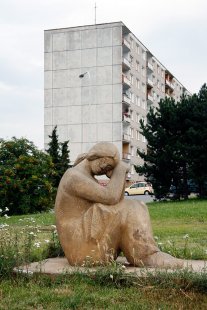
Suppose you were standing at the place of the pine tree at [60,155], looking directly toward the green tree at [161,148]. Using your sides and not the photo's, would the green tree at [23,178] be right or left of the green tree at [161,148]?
right

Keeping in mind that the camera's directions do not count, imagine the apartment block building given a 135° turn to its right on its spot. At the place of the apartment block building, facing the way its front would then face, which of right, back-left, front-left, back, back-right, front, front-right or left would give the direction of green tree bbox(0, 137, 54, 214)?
front-left

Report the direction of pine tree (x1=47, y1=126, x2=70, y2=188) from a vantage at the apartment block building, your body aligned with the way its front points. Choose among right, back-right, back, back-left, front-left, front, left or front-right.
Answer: right

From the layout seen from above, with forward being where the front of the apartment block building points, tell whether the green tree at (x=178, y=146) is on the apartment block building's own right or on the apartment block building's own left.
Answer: on the apartment block building's own right

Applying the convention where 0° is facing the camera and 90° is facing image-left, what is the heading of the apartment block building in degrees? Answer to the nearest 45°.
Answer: approximately 270°

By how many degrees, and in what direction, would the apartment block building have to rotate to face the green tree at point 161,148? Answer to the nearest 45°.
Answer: approximately 90° to its right

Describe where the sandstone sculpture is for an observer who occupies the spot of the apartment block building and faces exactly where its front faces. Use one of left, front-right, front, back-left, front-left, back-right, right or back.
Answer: right
